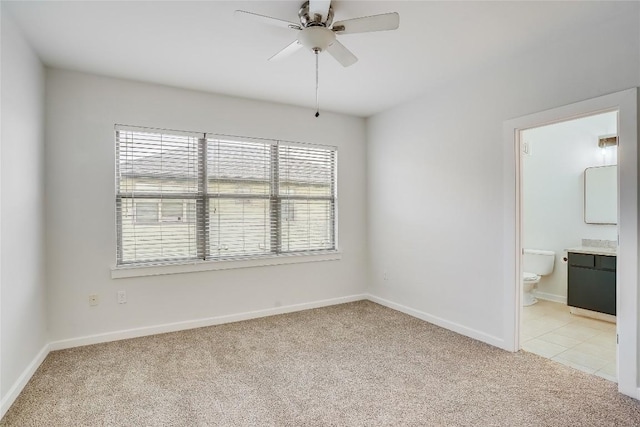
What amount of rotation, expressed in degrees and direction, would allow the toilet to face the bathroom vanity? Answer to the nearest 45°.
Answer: approximately 90° to its left

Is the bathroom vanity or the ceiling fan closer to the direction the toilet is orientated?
the ceiling fan

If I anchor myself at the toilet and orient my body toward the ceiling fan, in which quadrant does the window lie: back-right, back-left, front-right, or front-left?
front-right

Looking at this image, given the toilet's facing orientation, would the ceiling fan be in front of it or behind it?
in front

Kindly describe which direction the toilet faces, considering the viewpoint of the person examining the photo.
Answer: facing the viewer and to the left of the viewer

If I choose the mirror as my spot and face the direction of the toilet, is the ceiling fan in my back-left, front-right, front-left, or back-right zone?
front-left
